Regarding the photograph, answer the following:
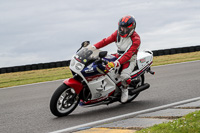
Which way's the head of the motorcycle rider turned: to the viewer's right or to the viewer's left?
to the viewer's left

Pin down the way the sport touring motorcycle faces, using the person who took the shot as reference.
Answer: facing the viewer and to the left of the viewer
